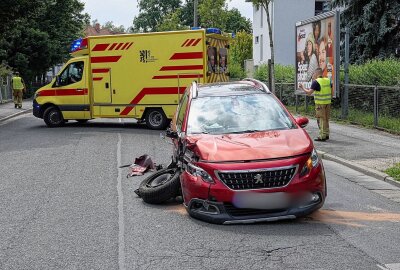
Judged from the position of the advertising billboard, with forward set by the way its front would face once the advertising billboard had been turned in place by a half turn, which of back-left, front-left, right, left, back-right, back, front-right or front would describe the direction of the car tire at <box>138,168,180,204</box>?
back-right

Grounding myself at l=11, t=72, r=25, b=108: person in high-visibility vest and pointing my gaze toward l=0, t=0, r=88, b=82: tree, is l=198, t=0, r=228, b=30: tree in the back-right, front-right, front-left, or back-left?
front-right

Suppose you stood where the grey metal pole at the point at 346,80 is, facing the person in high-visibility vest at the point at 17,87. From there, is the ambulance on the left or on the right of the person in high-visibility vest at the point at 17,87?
left

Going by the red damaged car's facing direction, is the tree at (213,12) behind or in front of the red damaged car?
behind

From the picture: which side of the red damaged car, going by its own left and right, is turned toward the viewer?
front
